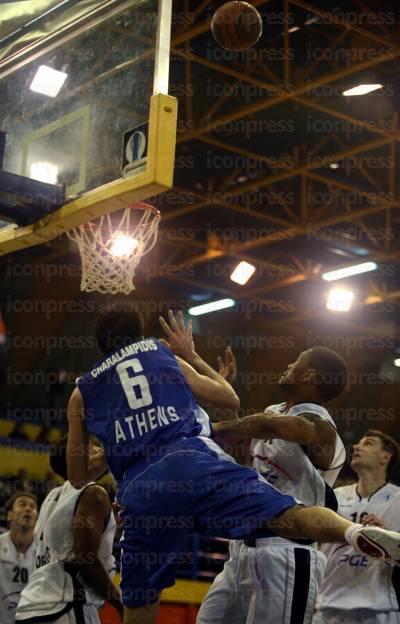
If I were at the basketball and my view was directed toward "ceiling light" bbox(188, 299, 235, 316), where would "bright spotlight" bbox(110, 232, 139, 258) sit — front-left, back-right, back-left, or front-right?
front-left

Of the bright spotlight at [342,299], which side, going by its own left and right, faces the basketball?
front

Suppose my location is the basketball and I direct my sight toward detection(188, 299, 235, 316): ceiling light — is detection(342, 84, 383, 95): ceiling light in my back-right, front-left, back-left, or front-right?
front-right

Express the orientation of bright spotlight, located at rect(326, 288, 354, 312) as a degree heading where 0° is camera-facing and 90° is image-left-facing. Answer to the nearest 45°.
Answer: approximately 0°

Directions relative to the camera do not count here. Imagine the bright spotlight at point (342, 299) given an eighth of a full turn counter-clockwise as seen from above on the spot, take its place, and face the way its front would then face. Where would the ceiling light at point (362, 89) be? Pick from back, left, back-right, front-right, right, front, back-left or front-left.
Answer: front-right
